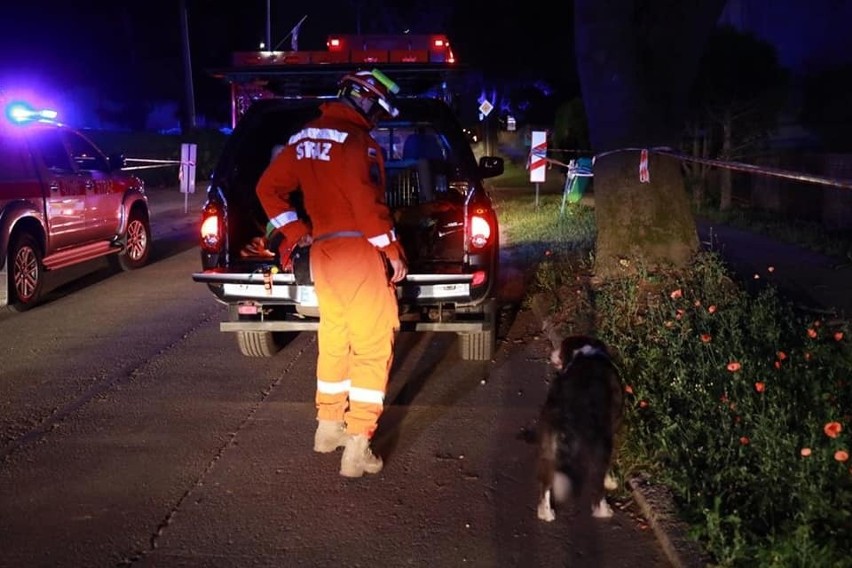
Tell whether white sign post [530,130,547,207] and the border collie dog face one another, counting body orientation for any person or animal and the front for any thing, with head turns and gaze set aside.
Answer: yes

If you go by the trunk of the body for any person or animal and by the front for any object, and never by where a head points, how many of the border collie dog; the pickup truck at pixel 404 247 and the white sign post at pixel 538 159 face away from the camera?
2

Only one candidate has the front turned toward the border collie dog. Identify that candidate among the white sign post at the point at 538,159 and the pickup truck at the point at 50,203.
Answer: the white sign post

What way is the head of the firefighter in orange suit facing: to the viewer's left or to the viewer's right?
to the viewer's right

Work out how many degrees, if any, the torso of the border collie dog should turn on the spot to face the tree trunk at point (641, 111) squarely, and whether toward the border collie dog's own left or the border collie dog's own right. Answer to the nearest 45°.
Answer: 0° — it already faces it

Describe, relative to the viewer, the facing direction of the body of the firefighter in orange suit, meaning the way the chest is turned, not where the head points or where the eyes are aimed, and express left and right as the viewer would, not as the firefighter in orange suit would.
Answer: facing away from the viewer and to the right of the viewer

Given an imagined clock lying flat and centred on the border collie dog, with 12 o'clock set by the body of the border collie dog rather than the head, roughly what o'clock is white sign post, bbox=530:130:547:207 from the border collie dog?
The white sign post is roughly at 12 o'clock from the border collie dog.

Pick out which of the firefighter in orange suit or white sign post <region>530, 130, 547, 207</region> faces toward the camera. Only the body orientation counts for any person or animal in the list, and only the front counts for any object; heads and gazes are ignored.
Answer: the white sign post

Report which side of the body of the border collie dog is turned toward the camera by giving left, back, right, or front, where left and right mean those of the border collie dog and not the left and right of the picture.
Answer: back

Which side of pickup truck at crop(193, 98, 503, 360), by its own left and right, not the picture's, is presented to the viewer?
back

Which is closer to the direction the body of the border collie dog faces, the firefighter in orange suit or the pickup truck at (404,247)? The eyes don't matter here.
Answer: the pickup truck

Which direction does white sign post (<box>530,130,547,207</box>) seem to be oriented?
toward the camera

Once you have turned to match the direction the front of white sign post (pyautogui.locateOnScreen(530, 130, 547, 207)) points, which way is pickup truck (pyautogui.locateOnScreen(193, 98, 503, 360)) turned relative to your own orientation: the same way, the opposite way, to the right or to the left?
the opposite way

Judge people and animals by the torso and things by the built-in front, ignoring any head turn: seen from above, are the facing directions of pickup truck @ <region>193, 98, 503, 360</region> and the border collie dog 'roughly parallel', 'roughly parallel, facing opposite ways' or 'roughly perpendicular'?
roughly parallel
